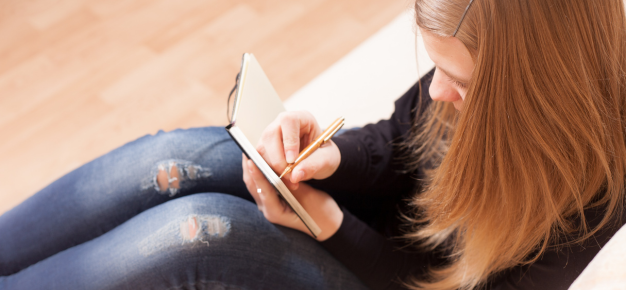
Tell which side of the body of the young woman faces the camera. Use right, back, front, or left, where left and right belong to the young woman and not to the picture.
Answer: left
